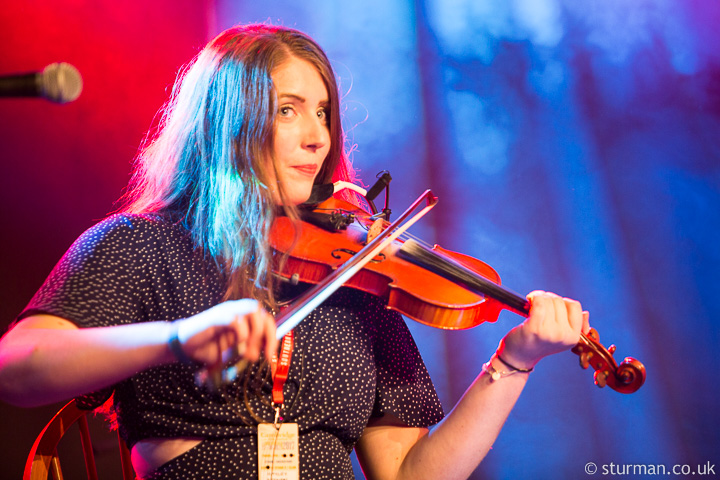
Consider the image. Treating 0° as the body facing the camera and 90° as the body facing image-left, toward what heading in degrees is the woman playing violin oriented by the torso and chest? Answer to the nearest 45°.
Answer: approximately 315°

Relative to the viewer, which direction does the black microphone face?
to the viewer's right

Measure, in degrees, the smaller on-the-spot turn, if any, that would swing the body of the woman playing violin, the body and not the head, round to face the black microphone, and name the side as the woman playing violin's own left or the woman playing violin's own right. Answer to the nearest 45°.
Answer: approximately 45° to the woman playing violin's own right
